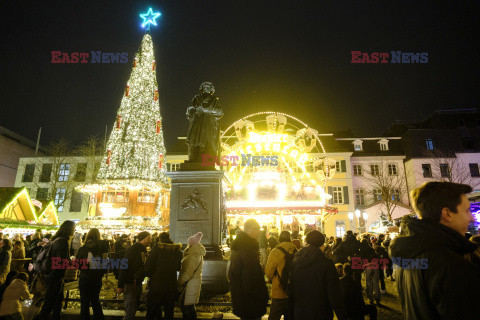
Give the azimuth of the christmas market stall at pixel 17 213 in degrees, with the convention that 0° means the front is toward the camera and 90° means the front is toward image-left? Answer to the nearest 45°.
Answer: approximately 315°

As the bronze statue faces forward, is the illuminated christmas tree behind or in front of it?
behind

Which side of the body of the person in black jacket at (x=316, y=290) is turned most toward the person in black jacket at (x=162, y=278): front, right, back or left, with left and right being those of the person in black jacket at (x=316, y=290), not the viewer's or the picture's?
left

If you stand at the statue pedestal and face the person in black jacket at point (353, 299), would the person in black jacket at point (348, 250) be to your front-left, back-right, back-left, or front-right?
front-left

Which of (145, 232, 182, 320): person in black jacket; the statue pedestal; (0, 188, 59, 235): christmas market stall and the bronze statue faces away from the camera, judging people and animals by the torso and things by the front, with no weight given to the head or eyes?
the person in black jacket

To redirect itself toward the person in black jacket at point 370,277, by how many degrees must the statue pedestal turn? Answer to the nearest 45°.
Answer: approximately 90° to its left

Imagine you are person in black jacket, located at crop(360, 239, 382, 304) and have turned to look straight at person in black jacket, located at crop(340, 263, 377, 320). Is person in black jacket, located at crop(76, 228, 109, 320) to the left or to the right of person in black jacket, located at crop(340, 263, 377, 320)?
right

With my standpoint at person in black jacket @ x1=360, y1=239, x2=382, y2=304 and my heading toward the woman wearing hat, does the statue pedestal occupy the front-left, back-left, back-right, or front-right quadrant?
front-right

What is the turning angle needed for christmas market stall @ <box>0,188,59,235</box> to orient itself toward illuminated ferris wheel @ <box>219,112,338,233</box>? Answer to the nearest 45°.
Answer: approximately 45° to its left

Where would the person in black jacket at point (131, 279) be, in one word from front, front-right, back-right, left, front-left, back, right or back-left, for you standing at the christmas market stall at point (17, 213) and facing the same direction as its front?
front-right

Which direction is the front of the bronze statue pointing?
toward the camera

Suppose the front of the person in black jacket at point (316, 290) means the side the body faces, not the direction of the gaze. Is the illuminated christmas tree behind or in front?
in front

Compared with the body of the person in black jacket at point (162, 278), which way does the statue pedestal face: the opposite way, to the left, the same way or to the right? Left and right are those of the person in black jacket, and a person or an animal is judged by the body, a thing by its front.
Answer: the opposite way

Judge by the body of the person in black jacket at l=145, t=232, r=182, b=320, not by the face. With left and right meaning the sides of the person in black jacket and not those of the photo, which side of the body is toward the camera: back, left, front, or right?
back

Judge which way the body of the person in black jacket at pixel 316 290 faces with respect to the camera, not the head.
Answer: away from the camera

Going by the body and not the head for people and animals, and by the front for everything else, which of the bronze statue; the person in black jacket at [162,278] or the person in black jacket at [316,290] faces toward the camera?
the bronze statue

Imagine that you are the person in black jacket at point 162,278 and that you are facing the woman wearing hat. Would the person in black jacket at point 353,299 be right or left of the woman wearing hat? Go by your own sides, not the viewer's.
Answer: right

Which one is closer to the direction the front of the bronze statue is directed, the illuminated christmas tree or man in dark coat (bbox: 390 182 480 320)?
the man in dark coat

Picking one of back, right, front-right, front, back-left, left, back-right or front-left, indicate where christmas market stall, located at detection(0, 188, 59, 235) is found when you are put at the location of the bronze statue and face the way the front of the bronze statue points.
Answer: back-right

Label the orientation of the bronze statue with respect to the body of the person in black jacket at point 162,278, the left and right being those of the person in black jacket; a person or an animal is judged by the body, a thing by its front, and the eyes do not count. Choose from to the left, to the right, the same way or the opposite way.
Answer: the opposite way

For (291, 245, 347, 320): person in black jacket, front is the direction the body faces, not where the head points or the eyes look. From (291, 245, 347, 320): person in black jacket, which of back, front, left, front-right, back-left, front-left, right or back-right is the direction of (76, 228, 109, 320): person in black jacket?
left
